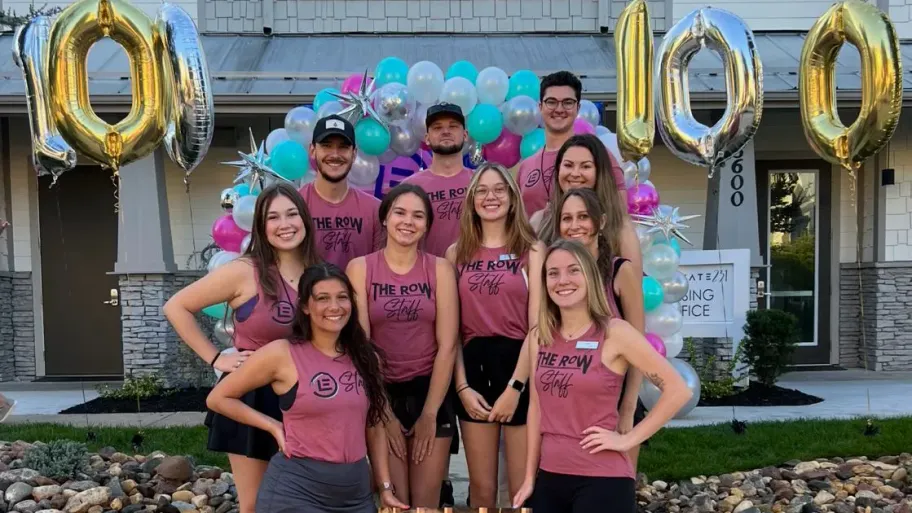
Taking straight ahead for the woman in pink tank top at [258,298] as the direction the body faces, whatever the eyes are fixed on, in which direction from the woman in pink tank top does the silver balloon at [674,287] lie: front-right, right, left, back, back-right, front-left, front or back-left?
left

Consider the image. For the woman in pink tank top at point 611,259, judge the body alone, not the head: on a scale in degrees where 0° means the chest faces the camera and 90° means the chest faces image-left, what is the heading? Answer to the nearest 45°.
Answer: approximately 45°

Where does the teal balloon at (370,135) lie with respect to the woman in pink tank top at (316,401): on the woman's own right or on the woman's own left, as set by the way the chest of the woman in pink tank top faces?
on the woman's own left

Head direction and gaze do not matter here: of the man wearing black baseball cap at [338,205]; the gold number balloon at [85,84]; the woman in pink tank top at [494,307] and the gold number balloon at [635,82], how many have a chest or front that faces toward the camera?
4

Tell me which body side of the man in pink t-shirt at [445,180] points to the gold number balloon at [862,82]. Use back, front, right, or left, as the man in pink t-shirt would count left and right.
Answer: left

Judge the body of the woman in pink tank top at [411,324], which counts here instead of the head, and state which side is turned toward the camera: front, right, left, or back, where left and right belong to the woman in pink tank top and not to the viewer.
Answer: front

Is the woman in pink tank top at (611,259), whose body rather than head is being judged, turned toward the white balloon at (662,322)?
no

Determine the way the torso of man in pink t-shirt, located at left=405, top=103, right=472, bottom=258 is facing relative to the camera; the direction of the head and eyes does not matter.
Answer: toward the camera

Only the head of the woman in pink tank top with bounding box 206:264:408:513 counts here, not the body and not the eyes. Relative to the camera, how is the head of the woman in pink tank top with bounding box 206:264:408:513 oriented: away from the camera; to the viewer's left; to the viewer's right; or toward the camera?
toward the camera

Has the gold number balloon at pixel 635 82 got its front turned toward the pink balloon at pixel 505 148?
no

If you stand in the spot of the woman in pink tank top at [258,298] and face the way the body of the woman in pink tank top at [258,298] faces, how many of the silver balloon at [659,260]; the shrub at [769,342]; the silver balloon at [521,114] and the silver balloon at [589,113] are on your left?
4

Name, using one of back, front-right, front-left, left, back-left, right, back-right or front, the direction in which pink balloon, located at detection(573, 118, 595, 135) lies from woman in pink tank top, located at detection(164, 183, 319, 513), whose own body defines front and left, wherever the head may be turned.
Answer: left

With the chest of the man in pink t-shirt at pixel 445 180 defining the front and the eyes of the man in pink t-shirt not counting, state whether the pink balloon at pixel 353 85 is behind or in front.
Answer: behind

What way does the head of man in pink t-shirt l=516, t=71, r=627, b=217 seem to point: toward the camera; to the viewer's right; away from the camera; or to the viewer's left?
toward the camera

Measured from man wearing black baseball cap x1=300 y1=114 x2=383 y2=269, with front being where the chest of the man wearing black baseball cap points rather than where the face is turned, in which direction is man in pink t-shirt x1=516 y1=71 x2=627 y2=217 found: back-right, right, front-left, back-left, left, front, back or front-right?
left

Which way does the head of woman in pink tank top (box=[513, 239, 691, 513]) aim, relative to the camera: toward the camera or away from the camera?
toward the camera
